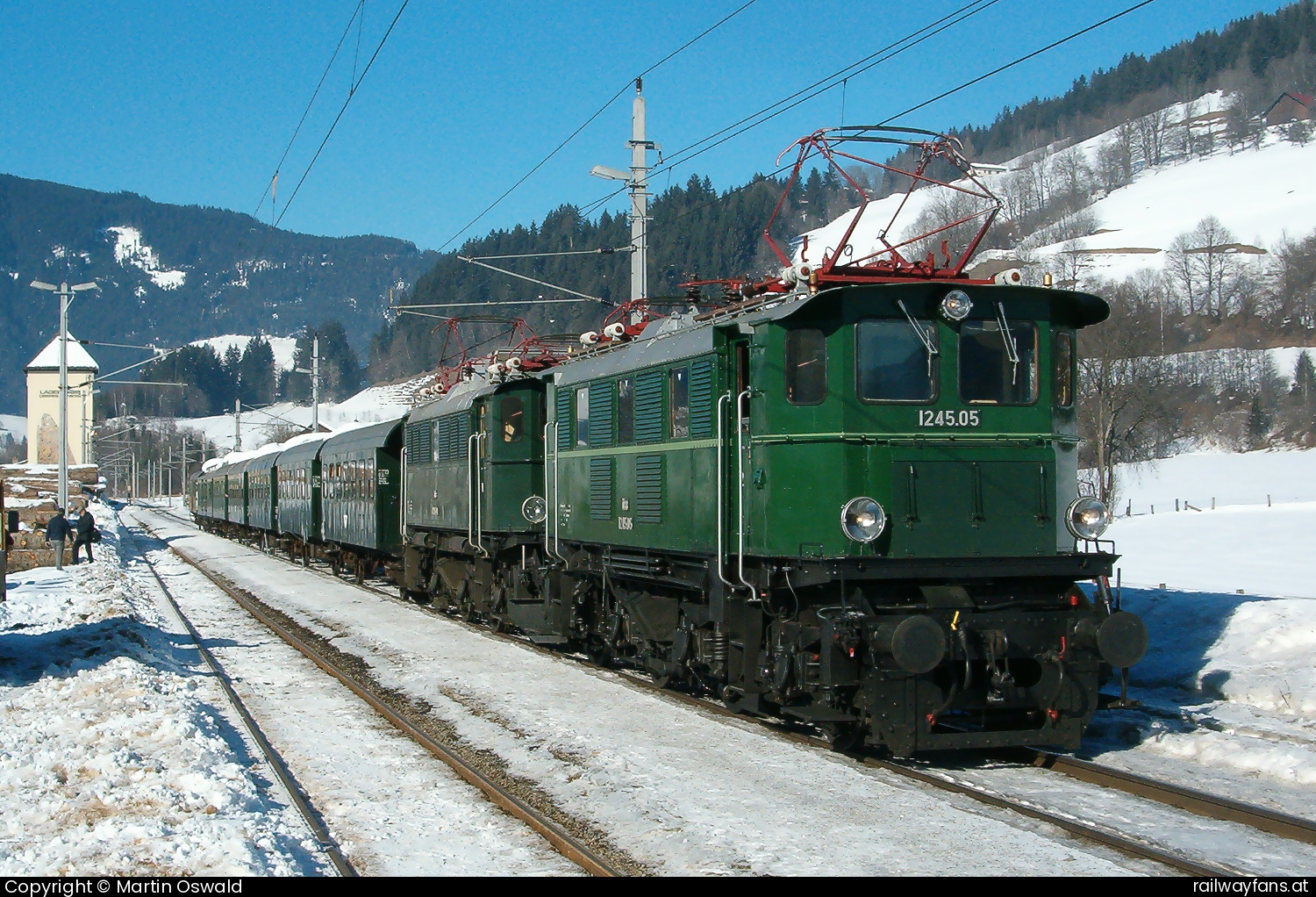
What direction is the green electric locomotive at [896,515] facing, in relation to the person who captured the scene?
facing the viewer and to the right of the viewer

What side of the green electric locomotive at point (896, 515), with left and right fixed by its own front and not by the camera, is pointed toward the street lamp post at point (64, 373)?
back

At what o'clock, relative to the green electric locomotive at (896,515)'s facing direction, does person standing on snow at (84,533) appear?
The person standing on snow is roughly at 6 o'clock from the green electric locomotive.

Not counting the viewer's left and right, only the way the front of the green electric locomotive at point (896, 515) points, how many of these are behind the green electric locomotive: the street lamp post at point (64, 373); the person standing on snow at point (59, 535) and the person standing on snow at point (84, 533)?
3

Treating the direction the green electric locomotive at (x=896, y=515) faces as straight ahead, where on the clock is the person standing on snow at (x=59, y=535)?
The person standing on snow is roughly at 6 o'clock from the green electric locomotive.
